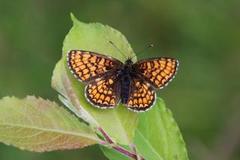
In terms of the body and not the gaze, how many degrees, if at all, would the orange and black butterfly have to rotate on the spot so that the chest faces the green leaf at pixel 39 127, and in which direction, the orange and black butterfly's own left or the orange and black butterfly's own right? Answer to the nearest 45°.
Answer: approximately 135° to the orange and black butterfly's own left

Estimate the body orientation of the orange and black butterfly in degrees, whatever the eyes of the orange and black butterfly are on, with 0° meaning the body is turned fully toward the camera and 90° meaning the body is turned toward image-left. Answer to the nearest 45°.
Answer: approximately 180°
